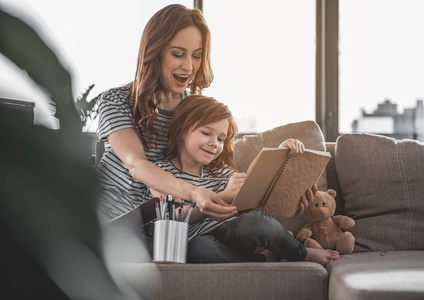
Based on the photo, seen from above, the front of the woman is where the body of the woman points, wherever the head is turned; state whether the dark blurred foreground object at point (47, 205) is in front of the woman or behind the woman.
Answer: in front

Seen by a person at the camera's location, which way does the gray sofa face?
facing the viewer

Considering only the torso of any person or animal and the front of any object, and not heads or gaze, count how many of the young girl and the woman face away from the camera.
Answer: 0

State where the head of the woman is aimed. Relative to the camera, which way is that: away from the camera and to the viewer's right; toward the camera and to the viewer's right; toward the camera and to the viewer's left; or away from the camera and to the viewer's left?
toward the camera and to the viewer's right

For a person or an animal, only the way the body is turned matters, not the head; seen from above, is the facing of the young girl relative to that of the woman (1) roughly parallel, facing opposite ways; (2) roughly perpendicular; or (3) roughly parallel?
roughly parallel

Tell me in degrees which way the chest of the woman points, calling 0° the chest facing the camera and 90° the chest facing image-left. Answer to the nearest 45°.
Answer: approximately 315°

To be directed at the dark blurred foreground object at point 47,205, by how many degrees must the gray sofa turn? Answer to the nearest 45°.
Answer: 0° — it already faces it

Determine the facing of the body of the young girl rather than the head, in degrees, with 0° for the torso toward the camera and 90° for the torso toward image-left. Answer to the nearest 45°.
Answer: approximately 315°

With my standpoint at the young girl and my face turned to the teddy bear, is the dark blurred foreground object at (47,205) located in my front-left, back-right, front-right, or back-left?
back-right

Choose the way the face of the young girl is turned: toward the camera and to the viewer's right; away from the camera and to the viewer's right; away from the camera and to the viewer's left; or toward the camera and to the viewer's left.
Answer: toward the camera and to the viewer's right
